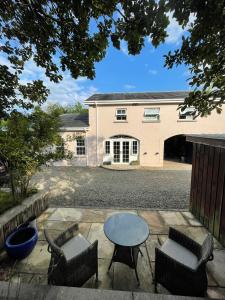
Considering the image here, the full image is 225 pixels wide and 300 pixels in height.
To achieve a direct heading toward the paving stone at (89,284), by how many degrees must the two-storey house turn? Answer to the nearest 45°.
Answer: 0° — it already faces it

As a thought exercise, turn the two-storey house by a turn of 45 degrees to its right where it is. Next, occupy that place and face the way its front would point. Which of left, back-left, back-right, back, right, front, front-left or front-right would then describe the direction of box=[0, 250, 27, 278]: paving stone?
front-left

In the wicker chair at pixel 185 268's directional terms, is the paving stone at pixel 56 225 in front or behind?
in front

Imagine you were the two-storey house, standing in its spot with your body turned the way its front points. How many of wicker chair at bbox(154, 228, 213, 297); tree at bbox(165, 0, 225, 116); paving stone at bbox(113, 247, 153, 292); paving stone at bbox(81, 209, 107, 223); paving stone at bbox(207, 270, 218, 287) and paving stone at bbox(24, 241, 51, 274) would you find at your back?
0

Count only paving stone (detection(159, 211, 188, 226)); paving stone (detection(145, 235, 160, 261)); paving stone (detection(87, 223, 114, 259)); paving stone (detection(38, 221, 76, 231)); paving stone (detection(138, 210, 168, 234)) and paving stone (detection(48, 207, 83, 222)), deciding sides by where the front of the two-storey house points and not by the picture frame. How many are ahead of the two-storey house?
6

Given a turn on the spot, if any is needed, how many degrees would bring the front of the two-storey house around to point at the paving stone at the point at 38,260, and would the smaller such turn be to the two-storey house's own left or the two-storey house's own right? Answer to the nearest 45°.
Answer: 0° — it already faces it

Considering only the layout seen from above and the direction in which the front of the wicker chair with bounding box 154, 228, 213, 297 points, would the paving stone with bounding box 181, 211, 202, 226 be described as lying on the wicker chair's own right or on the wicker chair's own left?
on the wicker chair's own right

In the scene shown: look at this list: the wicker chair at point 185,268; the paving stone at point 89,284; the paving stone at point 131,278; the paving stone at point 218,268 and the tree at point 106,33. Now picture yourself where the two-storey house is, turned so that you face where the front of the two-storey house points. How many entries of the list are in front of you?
5

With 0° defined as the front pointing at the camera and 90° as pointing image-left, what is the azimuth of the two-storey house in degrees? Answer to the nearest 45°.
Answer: approximately 0°

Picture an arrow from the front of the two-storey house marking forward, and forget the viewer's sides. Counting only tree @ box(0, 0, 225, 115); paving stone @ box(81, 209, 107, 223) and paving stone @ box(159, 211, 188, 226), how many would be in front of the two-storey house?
3

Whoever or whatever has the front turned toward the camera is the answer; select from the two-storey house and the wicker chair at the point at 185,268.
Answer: the two-storey house

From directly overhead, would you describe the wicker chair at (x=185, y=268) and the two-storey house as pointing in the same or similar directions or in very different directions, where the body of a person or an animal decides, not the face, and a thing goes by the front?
very different directions

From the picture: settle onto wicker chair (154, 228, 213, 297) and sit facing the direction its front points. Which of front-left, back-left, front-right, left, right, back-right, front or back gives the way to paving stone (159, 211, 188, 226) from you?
front-right

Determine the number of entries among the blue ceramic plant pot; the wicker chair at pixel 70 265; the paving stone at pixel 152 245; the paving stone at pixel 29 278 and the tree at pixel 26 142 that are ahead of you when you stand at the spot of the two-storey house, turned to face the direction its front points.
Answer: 5

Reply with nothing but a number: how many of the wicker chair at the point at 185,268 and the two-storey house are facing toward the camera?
1

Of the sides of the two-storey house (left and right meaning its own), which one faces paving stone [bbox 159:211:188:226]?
front

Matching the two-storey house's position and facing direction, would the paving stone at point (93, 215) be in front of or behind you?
in front

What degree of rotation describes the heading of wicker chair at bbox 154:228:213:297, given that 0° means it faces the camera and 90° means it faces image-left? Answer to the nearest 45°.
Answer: approximately 135°

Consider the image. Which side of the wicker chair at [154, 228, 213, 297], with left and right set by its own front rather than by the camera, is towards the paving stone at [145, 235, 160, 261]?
front

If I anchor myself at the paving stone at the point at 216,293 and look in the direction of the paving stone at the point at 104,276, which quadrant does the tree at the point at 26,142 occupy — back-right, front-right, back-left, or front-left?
front-right

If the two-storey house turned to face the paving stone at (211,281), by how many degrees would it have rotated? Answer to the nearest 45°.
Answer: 0° — it already faces it
